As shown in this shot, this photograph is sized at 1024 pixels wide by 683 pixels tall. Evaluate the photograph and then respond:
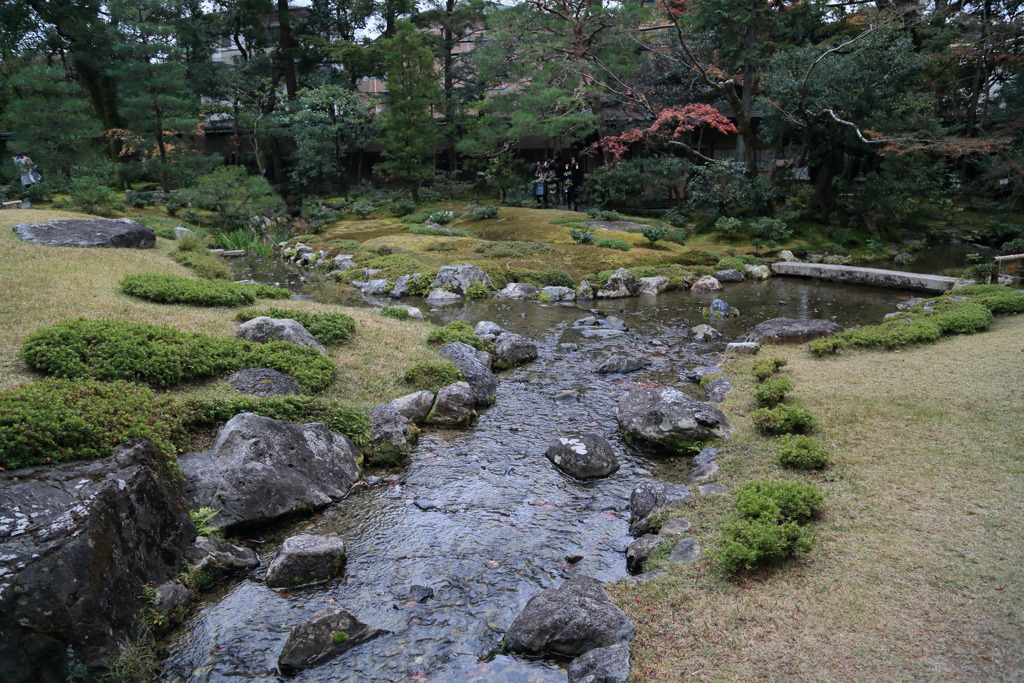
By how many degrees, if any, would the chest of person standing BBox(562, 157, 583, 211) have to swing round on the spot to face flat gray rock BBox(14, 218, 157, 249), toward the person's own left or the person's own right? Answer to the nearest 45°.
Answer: approximately 45° to the person's own right

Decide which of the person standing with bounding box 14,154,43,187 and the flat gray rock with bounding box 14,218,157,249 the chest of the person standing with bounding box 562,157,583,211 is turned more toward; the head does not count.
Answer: the flat gray rock

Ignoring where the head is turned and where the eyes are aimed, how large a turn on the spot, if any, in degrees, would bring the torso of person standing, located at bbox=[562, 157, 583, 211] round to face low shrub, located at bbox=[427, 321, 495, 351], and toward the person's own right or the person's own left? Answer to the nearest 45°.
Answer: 0° — they already face it

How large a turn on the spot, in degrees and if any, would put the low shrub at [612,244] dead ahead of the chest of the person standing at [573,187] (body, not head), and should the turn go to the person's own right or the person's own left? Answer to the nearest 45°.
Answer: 0° — they already face it

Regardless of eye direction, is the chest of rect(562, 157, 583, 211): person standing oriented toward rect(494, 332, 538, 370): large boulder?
yes

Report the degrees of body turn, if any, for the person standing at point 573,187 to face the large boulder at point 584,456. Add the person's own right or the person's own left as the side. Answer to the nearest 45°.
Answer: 0° — they already face it

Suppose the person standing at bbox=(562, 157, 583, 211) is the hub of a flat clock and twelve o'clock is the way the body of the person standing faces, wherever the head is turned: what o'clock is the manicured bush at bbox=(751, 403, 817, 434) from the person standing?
The manicured bush is roughly at 12 o'clock from the person standing.

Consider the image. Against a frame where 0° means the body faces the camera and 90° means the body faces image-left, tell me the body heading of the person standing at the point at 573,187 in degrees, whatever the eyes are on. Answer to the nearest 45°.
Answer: approximately 0°

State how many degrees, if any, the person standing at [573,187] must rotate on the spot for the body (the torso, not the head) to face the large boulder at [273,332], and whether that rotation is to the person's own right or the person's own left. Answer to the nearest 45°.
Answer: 0° — they already face it

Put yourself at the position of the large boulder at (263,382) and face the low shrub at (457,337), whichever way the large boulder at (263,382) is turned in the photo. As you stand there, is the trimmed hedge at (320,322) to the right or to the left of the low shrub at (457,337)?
left

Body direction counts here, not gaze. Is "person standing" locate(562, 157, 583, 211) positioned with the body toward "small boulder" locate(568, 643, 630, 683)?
yes

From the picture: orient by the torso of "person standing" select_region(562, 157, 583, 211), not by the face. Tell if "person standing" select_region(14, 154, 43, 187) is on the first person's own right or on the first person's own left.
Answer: on the first person's own right
